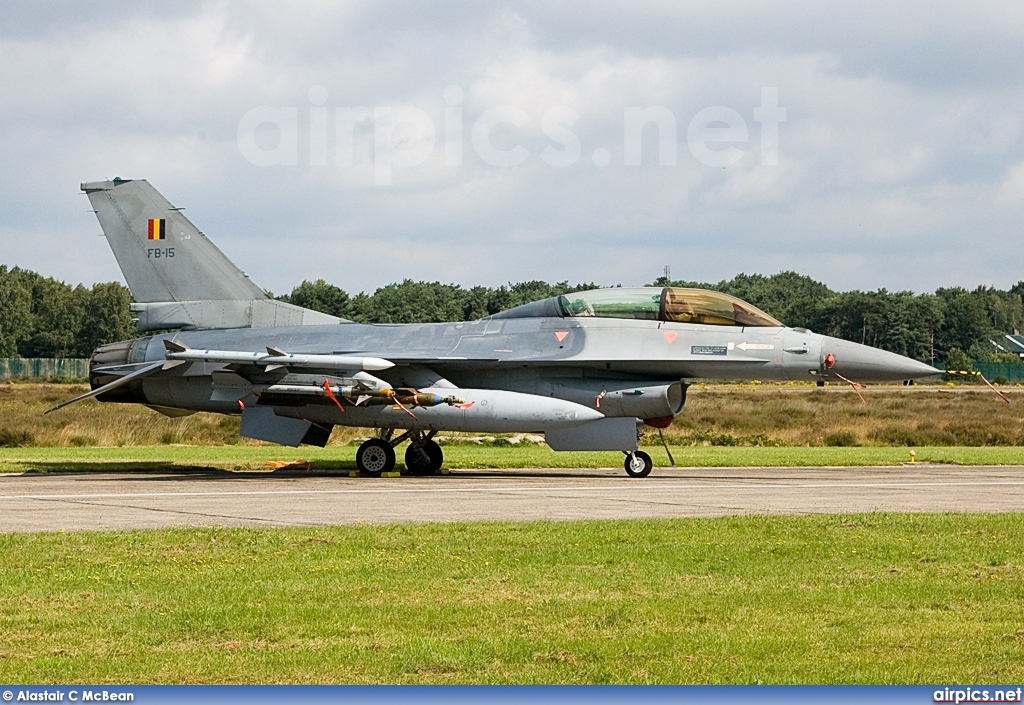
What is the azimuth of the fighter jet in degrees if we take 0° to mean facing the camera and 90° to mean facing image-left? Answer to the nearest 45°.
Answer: approximately 270°
